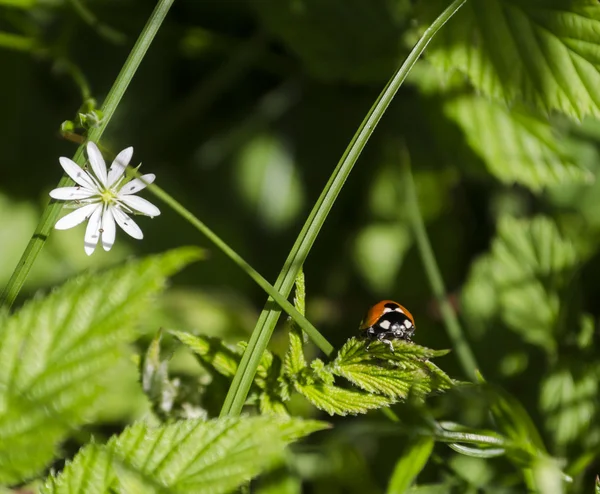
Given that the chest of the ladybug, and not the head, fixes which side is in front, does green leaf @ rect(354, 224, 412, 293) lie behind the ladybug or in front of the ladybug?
behind

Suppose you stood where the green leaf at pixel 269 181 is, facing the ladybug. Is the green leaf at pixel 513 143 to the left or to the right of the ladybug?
left

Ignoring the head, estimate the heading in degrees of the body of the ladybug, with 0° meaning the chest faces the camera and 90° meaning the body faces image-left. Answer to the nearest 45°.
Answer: approximately 315°
